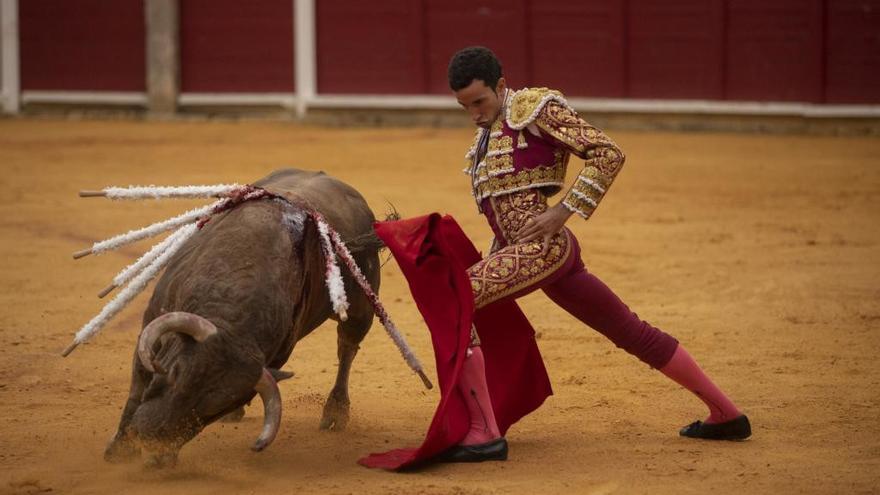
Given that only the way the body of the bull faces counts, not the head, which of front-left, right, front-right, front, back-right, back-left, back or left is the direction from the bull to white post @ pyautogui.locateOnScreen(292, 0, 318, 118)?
back-right

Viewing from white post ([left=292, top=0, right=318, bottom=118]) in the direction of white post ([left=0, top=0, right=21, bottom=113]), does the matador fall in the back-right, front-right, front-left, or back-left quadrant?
back-left

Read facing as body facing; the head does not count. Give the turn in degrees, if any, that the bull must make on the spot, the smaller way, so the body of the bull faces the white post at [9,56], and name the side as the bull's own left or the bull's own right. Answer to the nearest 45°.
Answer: approximately 135° to the bull's own right

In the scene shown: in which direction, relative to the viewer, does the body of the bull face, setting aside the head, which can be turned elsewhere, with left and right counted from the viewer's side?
facing the viewer and to the left of the viewer
